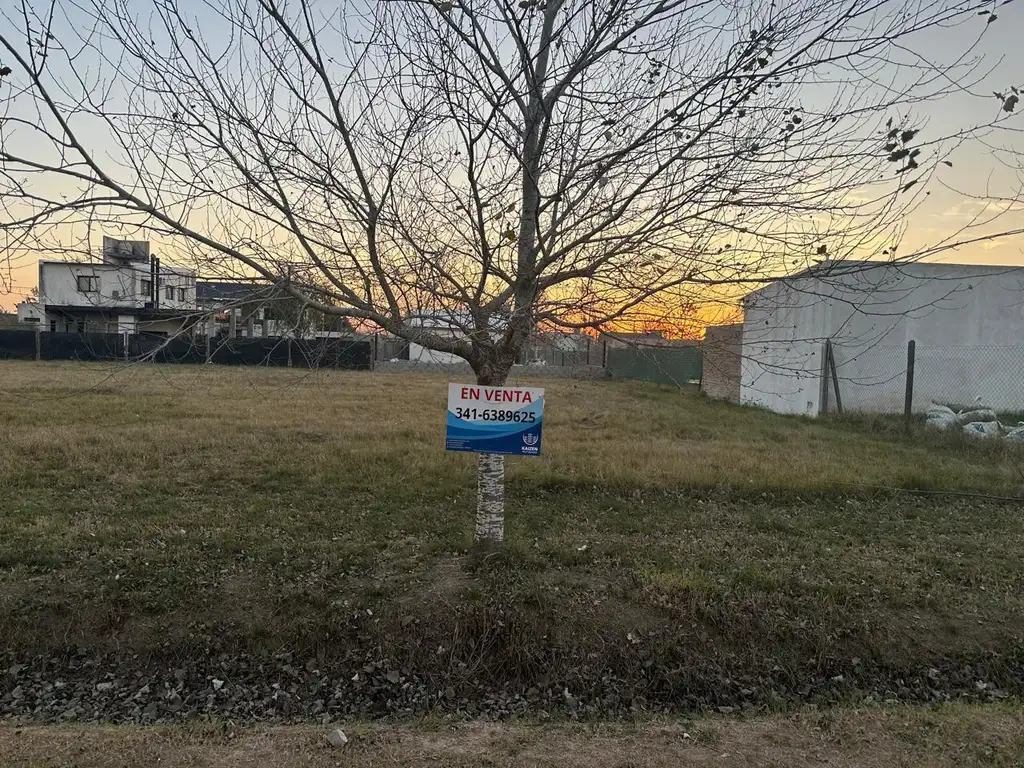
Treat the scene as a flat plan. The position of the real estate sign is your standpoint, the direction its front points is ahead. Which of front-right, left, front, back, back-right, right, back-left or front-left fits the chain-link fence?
back-left

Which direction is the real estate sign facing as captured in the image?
toward the camera

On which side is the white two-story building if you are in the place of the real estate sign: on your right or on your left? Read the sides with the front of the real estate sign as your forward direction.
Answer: on your right

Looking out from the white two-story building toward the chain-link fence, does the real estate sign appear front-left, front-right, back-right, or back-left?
front-right
